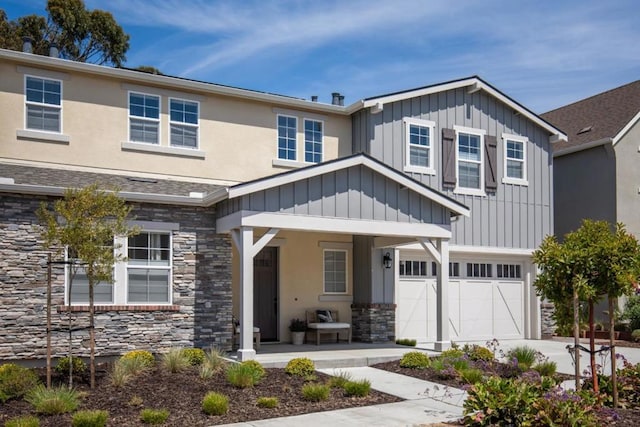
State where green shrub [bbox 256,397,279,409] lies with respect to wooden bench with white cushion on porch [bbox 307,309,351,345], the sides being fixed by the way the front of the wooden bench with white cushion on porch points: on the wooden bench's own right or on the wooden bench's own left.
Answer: on the wooden bench's own right

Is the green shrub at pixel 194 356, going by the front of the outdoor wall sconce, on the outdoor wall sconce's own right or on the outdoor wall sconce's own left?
on the outdoor wall sconce's own right

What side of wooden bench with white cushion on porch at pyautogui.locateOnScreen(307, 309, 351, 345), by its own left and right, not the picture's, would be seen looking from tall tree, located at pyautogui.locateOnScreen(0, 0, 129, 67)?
back

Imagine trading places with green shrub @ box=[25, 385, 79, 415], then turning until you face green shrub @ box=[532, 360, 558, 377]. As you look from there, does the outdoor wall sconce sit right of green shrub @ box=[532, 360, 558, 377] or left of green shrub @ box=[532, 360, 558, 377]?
left

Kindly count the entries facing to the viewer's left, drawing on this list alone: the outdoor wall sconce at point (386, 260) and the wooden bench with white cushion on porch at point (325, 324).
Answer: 0

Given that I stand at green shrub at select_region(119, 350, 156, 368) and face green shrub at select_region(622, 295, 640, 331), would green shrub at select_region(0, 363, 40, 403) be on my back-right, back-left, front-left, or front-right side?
back-right

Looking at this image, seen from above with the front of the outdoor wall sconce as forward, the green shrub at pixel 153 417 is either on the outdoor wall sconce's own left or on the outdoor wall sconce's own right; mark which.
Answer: on the outdoor wall sconce's own right

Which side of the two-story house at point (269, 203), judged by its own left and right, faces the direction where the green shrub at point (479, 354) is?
front

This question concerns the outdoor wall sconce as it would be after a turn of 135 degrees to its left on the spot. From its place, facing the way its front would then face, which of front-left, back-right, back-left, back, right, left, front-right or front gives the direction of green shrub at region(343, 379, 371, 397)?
back

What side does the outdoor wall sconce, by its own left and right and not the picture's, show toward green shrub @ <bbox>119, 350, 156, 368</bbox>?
right

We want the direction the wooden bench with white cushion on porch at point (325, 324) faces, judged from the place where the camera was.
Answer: facing the viewer and to the right of the viewer

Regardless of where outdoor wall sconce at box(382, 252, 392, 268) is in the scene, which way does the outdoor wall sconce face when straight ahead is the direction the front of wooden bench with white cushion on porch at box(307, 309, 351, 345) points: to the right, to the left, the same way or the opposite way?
the same way

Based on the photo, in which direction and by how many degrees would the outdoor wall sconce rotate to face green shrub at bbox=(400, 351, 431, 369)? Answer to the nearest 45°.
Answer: approximately 45° to its right

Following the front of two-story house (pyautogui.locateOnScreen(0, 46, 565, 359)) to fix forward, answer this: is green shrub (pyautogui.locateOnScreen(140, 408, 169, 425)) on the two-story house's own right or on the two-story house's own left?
on the two-story house's own right
